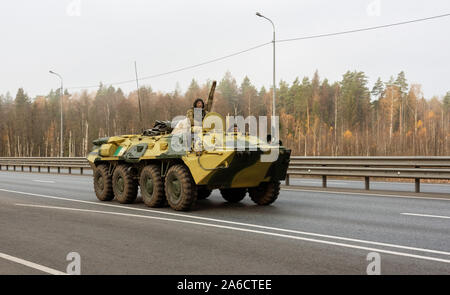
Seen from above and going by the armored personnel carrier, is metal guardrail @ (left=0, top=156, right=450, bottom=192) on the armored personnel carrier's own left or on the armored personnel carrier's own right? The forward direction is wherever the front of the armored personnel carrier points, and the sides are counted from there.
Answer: on the armored personnel carrier's own left

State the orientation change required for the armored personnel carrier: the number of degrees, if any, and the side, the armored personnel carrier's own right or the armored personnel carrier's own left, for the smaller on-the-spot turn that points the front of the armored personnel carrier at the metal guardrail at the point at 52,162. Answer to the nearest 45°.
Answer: approximately 135° to the armored personnel carrier's own left
